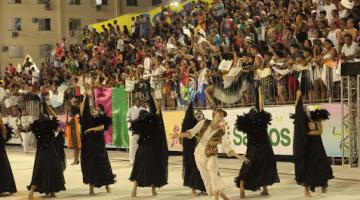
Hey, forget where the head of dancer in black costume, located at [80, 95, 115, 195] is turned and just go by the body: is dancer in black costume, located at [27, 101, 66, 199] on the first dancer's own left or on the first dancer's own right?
on the first dancer's own right

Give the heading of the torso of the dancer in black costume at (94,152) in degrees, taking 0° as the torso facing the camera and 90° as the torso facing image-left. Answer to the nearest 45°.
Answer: approximately 0°

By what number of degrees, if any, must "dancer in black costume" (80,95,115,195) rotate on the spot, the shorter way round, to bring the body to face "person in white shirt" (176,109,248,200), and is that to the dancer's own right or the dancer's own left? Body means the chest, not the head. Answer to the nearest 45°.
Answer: approximately 45° to the dancer's own left

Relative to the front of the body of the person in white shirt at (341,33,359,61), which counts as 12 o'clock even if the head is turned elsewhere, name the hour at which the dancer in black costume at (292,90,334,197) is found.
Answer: The dancer in black costume is roughly at 11 o'clock from the person in white shirt.

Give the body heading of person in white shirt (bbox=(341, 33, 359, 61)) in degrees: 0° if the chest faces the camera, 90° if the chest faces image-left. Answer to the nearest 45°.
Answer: approximately 45°

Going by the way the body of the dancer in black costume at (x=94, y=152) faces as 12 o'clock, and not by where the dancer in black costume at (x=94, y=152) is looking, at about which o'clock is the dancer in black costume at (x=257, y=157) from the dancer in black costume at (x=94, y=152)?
the dancer in black costume at (x=257, y=157) is roughly at 10 o'clock from the dancer in black costume at (x=94, y=152).

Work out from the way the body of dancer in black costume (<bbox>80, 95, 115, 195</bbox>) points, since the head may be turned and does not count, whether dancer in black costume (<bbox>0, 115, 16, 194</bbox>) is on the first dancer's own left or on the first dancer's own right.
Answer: on the first dancer's own right
